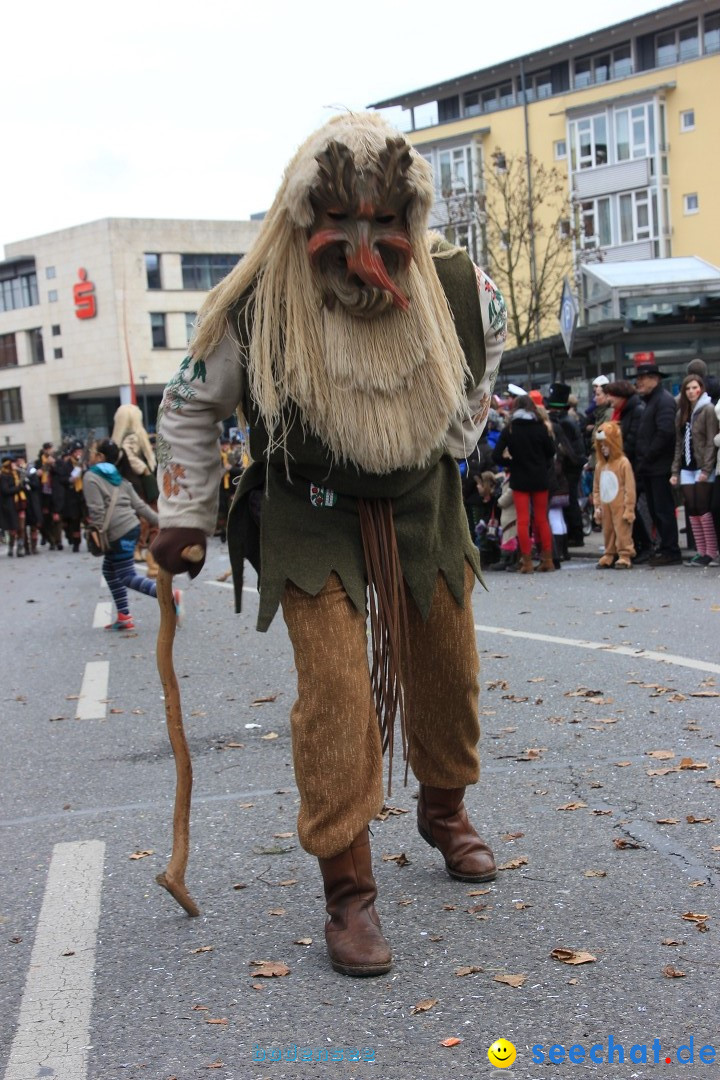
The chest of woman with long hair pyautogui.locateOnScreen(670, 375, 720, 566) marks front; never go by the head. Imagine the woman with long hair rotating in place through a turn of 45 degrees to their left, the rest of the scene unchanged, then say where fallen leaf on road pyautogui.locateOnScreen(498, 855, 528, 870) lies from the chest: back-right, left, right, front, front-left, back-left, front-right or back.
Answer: front

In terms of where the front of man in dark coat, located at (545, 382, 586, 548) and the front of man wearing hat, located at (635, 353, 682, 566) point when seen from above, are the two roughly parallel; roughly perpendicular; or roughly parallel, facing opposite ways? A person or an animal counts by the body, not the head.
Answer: roughly parallel

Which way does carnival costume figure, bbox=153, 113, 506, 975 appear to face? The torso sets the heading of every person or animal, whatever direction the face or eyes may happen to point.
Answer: toward the camera

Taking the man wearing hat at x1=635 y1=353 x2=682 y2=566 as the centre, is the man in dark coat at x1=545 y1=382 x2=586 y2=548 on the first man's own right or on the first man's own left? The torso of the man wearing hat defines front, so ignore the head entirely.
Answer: on the first man's own right

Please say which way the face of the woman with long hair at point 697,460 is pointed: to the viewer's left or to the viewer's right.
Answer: to the viewer's left

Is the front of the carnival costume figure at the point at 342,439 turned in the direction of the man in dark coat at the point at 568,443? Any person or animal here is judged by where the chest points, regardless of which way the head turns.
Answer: no

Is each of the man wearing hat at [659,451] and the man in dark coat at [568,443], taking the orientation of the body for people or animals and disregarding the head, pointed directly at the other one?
no

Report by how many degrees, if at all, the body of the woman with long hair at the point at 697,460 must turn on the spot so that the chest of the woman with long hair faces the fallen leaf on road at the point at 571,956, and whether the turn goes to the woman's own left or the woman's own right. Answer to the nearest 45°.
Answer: approximately 45° to the woman's own left
